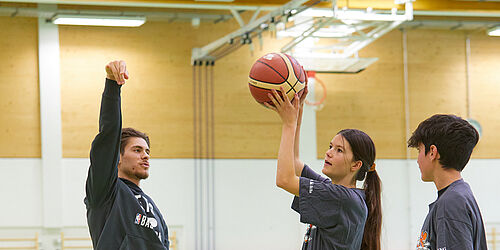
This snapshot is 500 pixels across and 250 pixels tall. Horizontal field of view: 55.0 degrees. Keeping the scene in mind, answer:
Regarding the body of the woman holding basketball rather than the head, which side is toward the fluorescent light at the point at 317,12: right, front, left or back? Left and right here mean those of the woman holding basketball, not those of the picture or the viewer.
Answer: right

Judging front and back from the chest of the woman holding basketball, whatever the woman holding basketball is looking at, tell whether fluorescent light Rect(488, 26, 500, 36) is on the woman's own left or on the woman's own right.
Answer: on the woman's own right

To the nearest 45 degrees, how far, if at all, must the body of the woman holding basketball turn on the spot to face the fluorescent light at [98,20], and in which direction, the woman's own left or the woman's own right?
approximately 45° to the woman's own right

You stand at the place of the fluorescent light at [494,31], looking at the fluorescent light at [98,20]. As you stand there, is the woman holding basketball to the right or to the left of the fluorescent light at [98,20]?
left

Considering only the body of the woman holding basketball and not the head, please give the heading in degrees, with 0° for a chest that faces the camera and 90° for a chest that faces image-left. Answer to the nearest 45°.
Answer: approximately 90°
